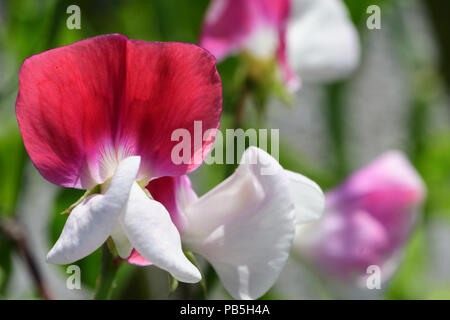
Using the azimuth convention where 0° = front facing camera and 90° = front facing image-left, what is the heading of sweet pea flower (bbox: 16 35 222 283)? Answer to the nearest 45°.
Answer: approximately 0°
